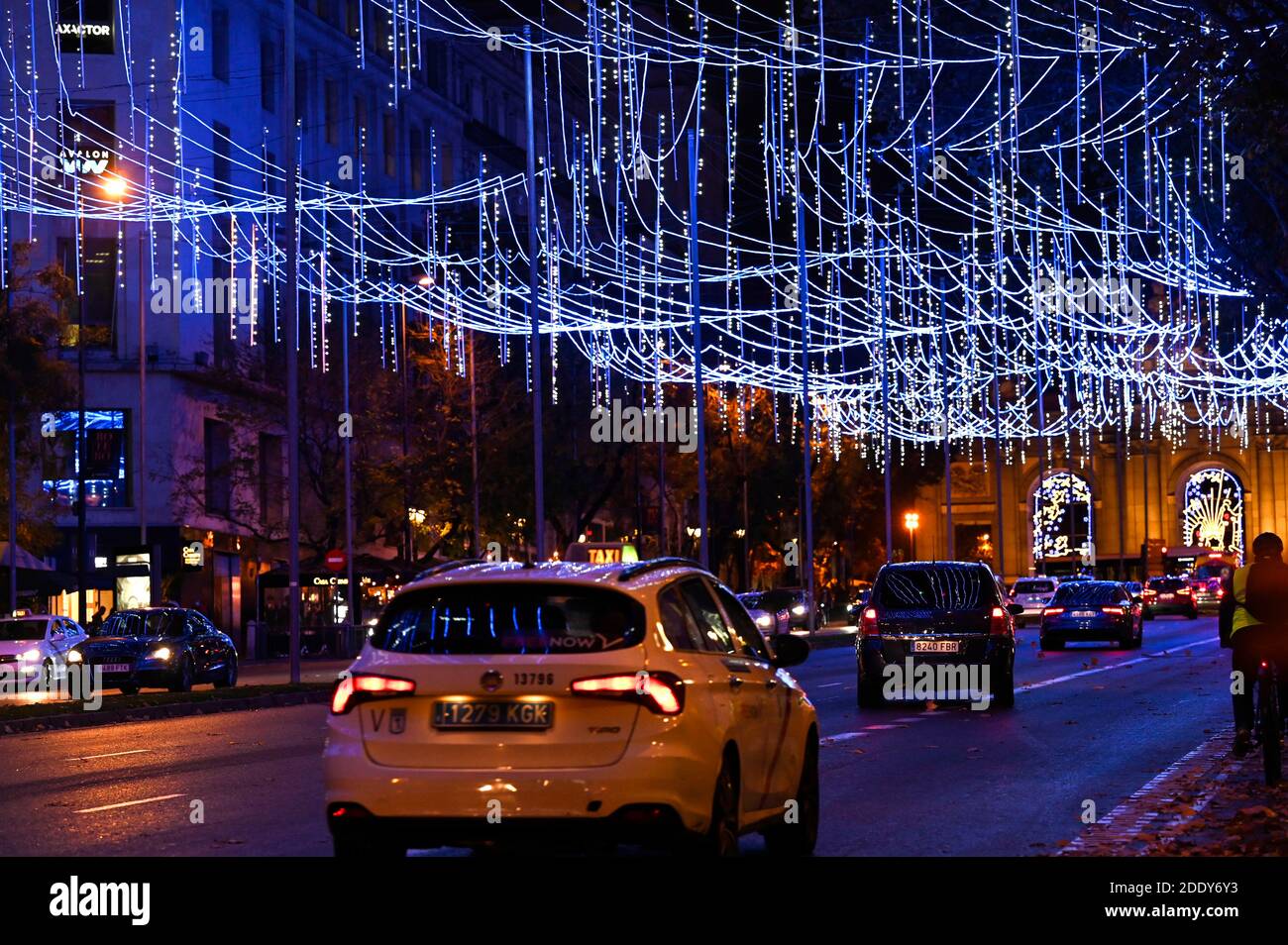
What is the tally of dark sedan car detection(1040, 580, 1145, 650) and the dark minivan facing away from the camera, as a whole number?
2

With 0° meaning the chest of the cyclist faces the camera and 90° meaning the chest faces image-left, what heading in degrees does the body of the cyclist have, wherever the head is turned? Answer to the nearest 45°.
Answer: approximately 180°

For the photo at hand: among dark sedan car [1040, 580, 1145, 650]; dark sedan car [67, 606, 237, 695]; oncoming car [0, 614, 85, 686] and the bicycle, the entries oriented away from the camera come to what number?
2

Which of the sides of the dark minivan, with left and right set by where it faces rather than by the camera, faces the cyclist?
back

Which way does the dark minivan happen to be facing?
away from the camera

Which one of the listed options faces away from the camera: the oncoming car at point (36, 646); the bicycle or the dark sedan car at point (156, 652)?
the bicycle

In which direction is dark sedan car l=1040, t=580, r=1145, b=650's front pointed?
away from the camera

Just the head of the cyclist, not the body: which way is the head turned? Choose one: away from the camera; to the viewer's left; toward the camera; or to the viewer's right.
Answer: away from the camera

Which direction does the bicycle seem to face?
away from the camera

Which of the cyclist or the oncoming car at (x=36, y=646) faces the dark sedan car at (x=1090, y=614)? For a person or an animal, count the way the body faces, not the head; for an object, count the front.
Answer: the cyclist

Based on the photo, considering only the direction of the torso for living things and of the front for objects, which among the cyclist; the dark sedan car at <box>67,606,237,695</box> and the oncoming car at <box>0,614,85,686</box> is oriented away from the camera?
the cyclist

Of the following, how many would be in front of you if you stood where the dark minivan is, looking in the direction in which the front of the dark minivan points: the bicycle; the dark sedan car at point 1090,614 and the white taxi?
1

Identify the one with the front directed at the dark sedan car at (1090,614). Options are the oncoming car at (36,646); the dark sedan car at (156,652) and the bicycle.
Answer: the bicycle
